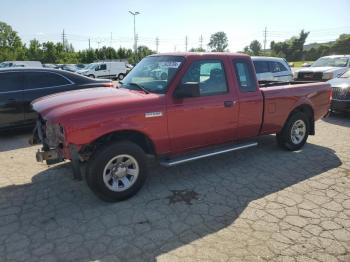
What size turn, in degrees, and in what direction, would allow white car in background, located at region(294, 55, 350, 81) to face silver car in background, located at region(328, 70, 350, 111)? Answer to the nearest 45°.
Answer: approximately 45° to its left

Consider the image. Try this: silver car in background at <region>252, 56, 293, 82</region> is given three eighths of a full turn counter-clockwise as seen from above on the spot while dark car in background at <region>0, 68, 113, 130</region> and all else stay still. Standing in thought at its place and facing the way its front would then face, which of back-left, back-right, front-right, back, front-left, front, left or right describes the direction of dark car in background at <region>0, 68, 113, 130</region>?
right

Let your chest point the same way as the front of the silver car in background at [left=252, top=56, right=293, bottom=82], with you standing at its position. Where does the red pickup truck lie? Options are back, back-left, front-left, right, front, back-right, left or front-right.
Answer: left

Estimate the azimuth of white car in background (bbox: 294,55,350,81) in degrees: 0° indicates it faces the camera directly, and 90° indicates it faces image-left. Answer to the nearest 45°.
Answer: approximately 45°

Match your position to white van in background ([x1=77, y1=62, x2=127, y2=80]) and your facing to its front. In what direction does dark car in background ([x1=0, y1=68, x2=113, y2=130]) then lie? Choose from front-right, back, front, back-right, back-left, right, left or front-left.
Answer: left

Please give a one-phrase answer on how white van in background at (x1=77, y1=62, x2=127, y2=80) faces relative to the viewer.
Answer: facing to the left of the viewer

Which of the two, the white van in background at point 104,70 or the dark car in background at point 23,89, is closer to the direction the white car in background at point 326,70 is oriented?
the dark car in background

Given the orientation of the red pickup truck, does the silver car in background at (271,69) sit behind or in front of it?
behind

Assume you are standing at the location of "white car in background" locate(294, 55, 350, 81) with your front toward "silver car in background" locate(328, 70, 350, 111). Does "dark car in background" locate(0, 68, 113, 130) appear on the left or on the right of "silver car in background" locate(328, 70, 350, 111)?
right
